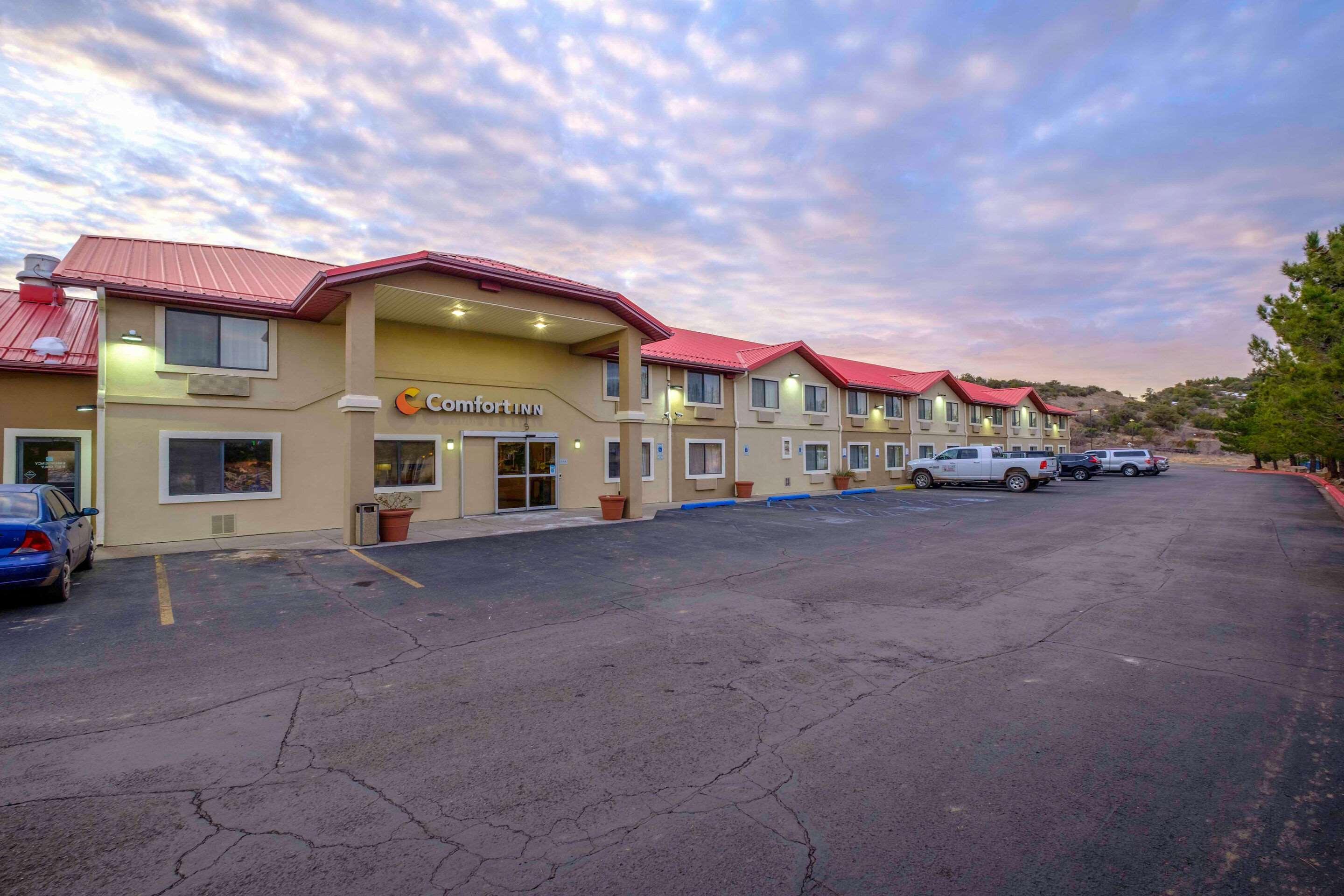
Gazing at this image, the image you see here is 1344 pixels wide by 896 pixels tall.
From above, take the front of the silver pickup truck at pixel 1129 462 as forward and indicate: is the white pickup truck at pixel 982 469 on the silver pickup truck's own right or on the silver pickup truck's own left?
on the silver pickup truck's own left

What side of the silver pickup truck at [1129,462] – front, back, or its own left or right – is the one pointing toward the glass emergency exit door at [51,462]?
left

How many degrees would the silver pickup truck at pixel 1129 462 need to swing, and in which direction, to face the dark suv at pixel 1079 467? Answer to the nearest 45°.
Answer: approximately 45° to its left

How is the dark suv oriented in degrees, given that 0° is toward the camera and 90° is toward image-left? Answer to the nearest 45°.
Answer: approximately 90°

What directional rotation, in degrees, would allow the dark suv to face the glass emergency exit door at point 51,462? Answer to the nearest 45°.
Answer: approximately 45° to its left

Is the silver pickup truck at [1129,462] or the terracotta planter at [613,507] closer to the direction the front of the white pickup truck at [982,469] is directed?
the terracotta planter

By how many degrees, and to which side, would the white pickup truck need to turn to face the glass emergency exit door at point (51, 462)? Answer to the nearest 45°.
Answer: approximately 45° to its left

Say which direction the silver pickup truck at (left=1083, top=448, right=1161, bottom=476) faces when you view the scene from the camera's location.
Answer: facing to the left of the viewer
